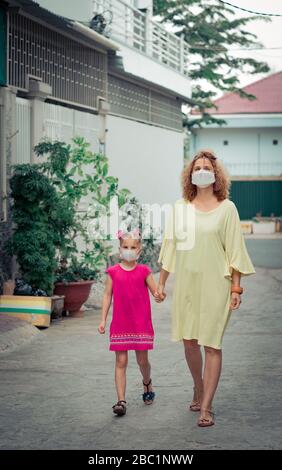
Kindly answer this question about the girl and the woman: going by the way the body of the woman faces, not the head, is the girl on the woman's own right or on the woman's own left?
on the woman's own right

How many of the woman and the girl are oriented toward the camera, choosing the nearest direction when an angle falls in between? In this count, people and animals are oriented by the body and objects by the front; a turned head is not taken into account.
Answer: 2

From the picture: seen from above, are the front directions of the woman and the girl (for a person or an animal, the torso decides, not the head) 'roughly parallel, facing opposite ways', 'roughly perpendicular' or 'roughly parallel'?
roughly parallel

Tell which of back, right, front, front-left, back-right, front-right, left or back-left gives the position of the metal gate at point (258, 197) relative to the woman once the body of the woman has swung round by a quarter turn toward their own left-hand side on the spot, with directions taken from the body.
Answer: left

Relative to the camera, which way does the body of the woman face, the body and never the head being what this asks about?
toward the camera

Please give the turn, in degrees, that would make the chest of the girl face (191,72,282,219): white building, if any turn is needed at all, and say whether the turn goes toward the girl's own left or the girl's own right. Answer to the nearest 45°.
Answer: approximately 180°
